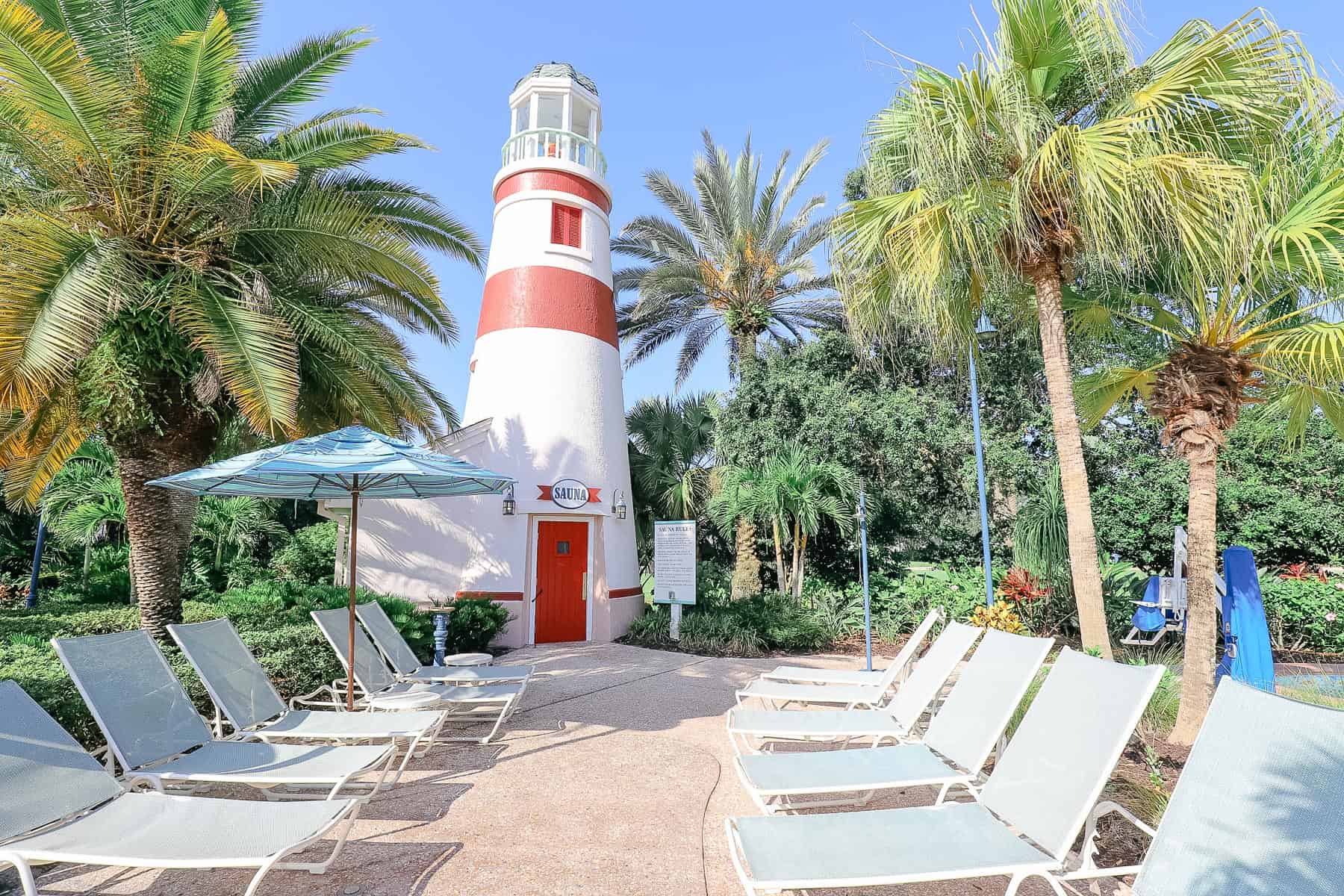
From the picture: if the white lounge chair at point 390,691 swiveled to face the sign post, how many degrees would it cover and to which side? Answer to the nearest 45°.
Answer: approximately 45° to its left

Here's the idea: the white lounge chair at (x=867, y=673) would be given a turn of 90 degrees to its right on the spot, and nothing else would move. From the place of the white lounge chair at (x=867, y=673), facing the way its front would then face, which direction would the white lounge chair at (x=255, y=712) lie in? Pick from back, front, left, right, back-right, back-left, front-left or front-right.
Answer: back-left

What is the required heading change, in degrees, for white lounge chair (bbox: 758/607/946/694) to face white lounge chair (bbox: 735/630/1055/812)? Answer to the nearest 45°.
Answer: approximately 90° to its left

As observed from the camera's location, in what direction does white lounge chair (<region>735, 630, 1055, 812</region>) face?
facing to the left of the viewer

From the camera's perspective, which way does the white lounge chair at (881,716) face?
to the viewer's left

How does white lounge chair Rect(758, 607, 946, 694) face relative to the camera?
to the viewer's left

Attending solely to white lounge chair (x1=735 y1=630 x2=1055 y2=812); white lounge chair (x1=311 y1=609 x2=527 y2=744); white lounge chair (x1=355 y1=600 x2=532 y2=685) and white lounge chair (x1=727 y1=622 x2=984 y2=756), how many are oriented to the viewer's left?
2

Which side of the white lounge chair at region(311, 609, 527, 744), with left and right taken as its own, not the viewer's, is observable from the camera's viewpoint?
right

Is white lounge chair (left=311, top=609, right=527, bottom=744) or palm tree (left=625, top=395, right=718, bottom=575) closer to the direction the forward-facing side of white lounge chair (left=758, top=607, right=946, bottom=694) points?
the white lounge chair

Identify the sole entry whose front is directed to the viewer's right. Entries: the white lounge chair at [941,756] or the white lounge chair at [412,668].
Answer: the white lounge chair at [412,668]

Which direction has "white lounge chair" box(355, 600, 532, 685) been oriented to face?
to the viewer's right
